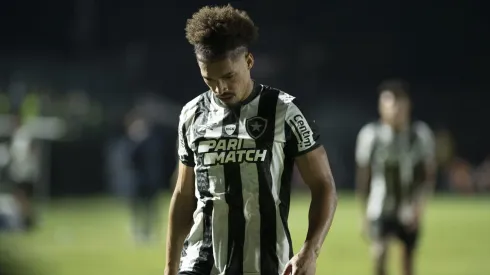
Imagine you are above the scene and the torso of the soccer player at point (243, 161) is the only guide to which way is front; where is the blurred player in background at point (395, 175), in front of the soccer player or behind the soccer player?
behind

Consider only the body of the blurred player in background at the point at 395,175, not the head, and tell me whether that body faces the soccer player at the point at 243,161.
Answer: yes

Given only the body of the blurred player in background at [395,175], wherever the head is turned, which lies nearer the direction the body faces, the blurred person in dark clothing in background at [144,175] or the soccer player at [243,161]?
the soccer player

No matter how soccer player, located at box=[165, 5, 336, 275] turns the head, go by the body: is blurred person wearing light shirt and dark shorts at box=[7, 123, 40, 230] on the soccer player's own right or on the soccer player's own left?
on the soccer player's own right

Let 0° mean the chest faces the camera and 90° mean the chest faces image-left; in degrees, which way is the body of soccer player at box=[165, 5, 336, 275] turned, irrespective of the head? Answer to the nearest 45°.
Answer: approximately 45°

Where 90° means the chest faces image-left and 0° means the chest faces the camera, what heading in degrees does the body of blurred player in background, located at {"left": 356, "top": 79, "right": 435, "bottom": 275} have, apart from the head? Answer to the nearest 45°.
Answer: approximately 0°
